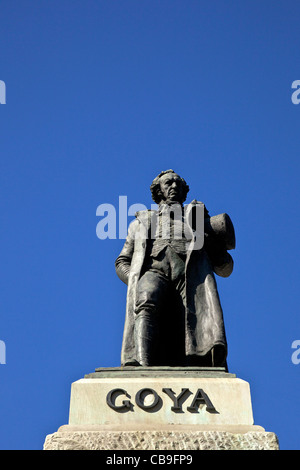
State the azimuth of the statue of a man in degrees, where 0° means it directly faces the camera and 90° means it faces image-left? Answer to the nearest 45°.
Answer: approximately 0°
